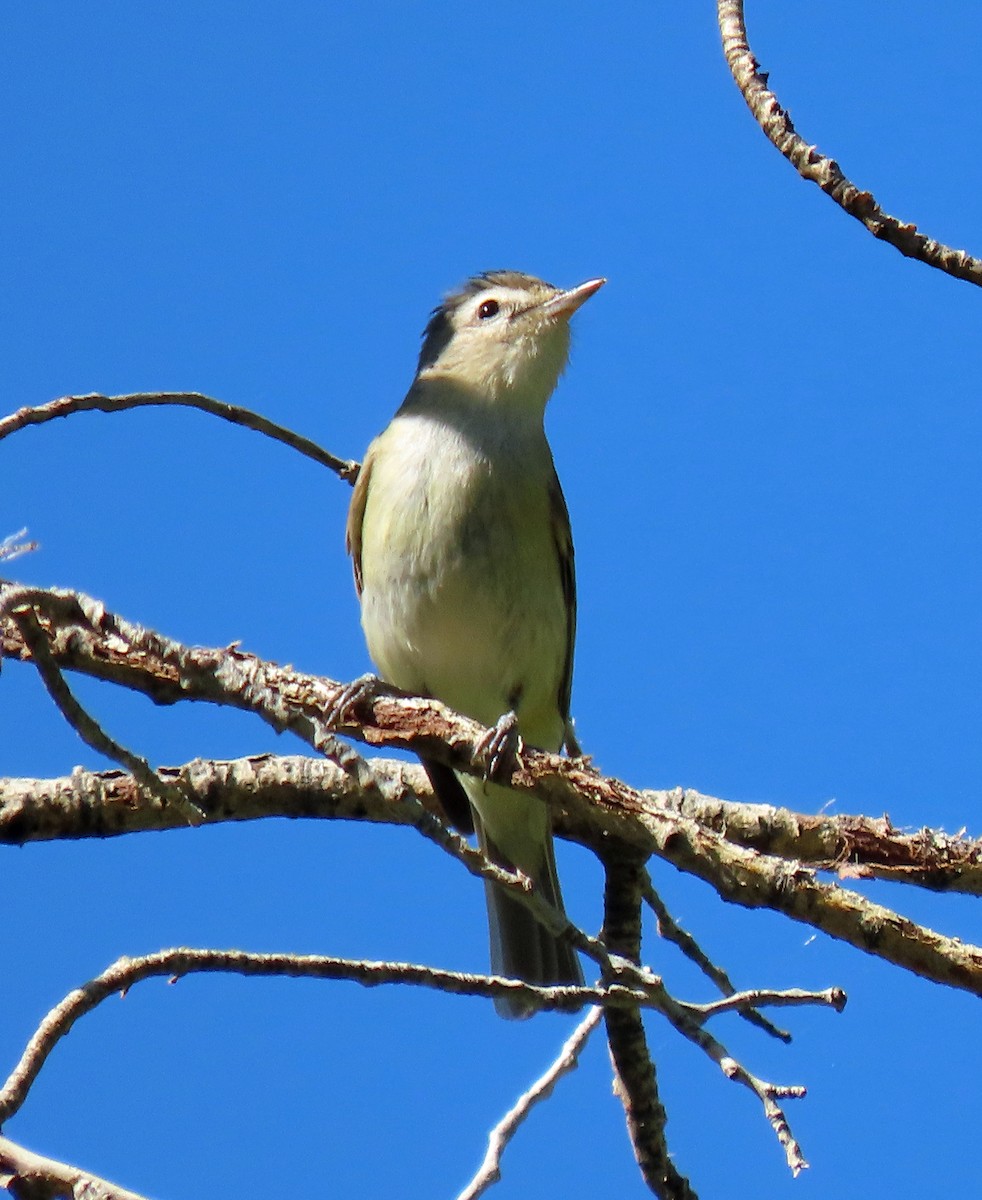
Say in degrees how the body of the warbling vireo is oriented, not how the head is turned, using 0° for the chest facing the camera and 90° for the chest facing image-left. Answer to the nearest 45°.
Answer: approximately 0°
